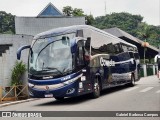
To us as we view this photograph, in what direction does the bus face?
facing the viewer and to the left of the viewer
